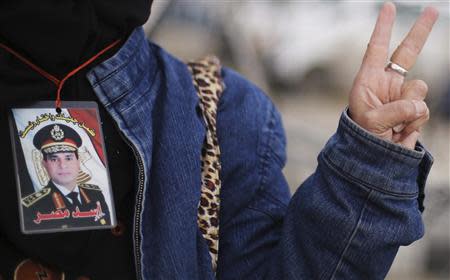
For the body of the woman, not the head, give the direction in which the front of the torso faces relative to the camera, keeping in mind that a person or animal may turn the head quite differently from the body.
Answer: toward the camera
